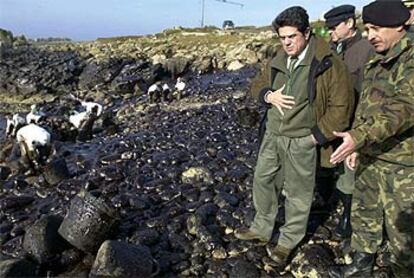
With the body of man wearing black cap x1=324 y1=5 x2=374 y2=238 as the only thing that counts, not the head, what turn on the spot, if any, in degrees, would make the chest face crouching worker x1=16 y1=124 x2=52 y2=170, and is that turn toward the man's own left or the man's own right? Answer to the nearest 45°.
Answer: approximately 45° to the man's own right

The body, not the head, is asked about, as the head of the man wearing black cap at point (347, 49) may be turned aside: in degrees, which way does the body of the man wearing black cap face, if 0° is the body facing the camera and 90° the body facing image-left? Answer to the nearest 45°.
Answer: approximately 45°

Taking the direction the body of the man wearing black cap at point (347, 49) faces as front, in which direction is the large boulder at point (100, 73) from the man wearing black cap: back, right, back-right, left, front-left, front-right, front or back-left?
right

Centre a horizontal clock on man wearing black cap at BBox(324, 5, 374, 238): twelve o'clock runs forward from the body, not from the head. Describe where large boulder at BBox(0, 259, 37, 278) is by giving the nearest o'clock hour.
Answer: The large boulder is roughly at 12 o'clock from the man wearing black cap.

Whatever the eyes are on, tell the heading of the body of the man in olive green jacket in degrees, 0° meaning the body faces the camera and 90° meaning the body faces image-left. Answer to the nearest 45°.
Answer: approximately 45°

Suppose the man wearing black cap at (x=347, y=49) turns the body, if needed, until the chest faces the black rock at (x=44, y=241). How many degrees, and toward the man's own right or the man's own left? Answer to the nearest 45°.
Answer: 0° — they already face it

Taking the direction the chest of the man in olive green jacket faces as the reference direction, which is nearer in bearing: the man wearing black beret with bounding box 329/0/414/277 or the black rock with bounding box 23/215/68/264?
the black rock

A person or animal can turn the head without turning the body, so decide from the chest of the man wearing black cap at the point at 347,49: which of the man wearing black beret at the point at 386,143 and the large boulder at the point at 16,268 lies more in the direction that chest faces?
the large boulder

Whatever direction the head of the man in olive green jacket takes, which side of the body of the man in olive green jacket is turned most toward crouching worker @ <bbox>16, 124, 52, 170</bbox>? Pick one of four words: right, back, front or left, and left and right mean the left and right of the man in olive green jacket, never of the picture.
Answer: right
